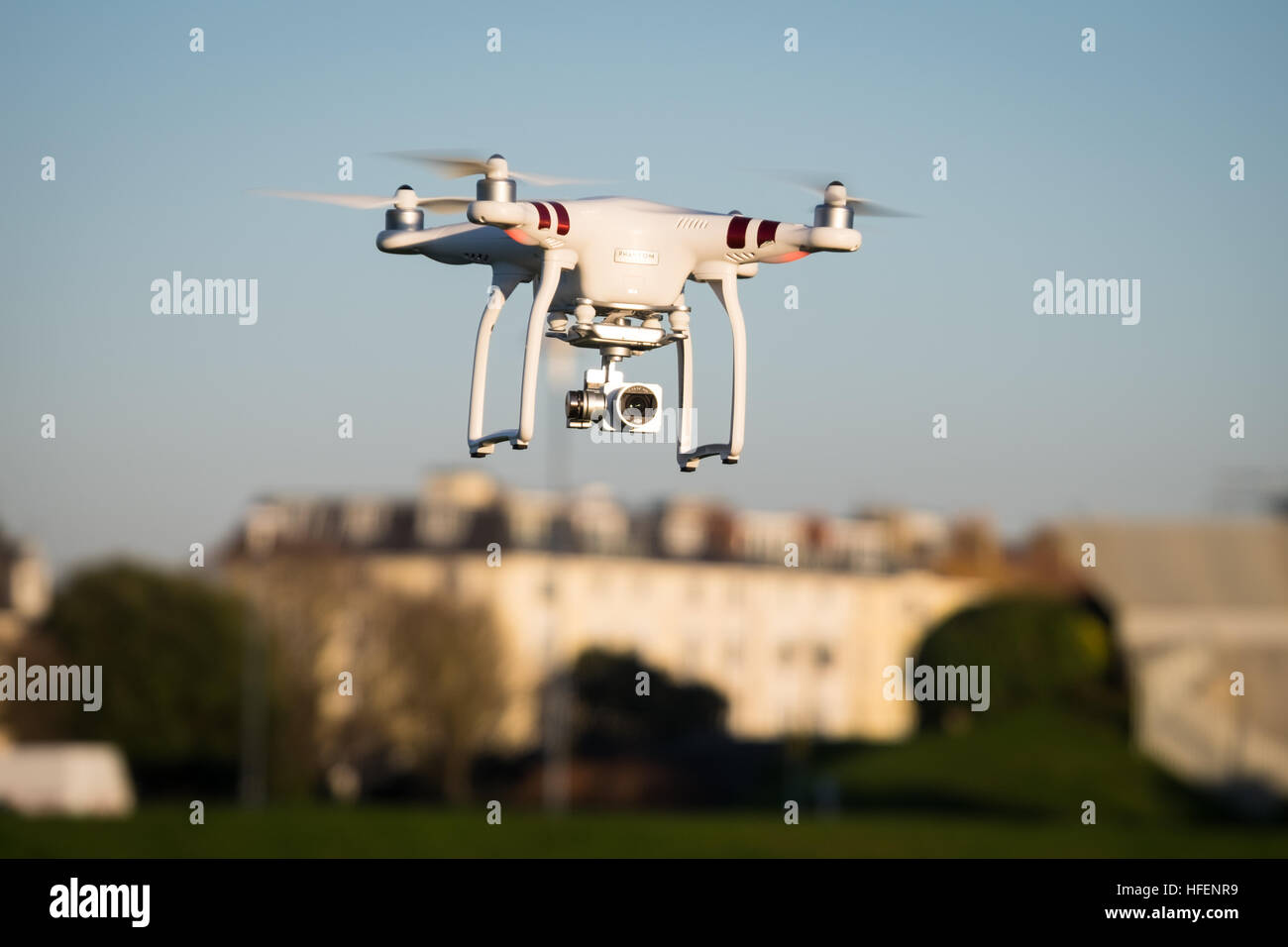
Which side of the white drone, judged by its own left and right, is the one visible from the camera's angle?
front
